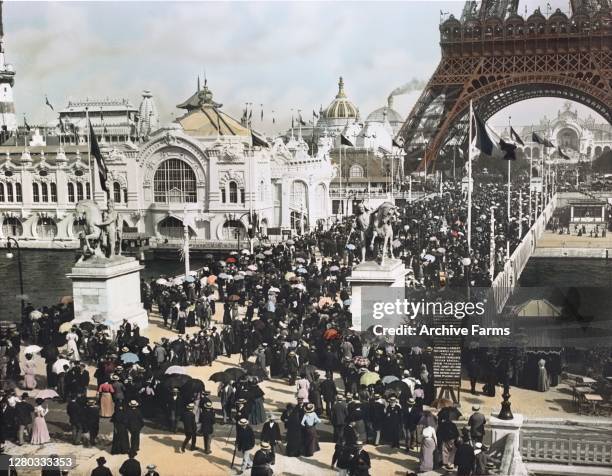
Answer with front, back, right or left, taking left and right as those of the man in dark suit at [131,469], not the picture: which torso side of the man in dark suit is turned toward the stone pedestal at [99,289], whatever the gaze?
front

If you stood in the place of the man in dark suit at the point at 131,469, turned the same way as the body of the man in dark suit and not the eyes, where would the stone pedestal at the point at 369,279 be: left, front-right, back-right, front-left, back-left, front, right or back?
front-right

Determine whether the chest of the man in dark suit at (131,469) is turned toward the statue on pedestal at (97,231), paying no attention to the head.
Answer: yes

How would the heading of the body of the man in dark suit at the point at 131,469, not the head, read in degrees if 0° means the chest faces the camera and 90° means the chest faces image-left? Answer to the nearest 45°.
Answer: approximately 180°

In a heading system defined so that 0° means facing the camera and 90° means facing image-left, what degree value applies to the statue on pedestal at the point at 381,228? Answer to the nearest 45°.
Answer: approximately 0°

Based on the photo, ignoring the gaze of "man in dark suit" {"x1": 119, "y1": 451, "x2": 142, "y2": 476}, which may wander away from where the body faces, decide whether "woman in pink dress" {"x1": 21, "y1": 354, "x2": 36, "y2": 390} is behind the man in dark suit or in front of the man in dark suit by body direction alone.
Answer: in front

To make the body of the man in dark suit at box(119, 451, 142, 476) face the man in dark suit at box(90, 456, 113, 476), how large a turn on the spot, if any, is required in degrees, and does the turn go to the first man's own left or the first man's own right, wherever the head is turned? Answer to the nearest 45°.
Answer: approximately 90° to the first man's own left

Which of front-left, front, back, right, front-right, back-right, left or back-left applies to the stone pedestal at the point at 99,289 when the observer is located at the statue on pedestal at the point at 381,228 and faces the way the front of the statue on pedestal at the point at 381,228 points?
right

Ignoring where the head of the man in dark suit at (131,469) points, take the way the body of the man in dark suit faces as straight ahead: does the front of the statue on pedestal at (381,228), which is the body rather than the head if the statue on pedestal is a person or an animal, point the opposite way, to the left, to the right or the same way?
the opposite way

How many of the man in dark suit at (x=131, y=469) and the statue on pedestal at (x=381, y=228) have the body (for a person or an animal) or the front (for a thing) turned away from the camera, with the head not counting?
1

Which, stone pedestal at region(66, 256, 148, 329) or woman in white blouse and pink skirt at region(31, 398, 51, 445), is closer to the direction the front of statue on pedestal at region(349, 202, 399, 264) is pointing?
the woman in white blouse and pink skirt

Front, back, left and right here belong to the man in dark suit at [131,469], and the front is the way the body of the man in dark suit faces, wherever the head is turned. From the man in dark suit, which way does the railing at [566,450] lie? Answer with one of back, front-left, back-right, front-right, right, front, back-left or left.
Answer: right
